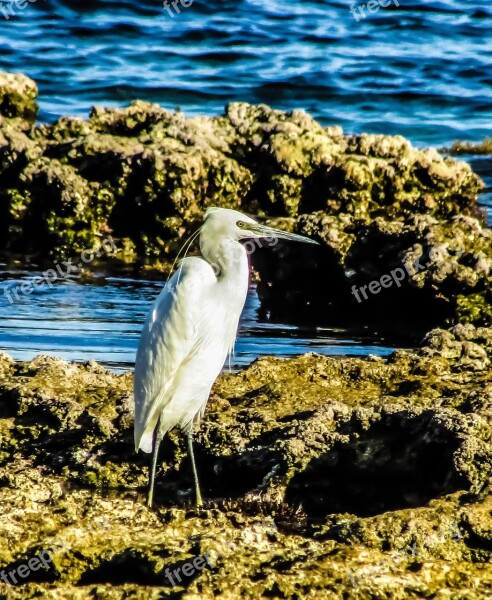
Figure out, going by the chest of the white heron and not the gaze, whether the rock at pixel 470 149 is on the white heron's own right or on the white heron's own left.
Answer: on the white heron's own left

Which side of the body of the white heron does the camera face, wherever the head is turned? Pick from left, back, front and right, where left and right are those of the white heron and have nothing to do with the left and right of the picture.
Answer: right

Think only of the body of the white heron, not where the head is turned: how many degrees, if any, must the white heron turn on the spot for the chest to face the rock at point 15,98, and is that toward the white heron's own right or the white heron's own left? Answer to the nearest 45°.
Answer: approximately 90° to the white heron's own left

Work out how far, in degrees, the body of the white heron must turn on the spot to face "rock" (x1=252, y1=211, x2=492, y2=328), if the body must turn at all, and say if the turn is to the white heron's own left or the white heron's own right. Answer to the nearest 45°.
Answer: approximately 90° to the white heron's own left
